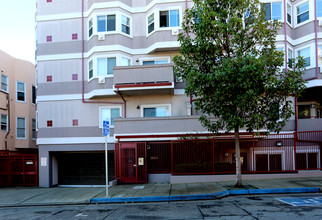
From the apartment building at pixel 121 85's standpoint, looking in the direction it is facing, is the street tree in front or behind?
in front

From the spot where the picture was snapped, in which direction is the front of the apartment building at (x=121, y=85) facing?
facing the viewer

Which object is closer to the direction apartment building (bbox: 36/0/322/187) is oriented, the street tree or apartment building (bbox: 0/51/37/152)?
the street tree

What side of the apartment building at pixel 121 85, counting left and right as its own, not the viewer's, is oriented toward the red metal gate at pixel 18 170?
right

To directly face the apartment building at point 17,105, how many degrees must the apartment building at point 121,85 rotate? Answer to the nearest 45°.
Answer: approximately 135° to its right

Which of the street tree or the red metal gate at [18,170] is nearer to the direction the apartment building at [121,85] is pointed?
the street tree
